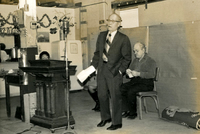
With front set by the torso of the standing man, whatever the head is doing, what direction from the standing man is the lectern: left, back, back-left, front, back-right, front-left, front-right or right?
front-right

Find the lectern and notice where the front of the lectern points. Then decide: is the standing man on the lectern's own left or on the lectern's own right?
on the lectern's own left

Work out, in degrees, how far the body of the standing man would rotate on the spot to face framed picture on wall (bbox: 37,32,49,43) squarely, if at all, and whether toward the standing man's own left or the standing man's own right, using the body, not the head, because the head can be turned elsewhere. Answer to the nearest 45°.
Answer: approximately 90° to the standing man's own right

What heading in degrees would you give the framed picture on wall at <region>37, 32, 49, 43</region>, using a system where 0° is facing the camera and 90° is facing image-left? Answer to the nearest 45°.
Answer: approximately 0°

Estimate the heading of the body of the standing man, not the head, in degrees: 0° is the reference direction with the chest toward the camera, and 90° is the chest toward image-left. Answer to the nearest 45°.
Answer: approximately 45°
